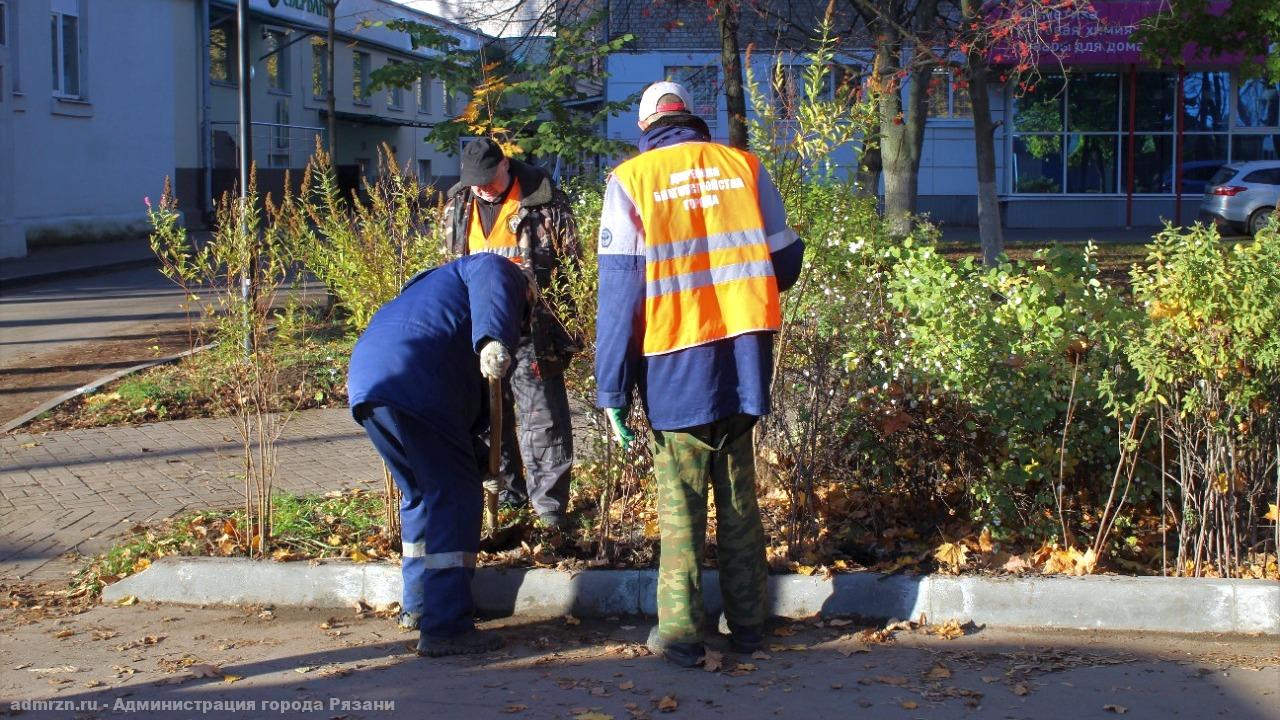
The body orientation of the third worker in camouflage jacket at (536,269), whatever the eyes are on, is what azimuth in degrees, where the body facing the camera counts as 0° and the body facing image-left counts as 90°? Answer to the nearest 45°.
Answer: approximately 45°

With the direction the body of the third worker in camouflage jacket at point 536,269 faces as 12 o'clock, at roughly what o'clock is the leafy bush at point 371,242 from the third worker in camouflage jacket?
The leafy bush is roughly at 3 o'clock from the third worker in camouflage jacket.

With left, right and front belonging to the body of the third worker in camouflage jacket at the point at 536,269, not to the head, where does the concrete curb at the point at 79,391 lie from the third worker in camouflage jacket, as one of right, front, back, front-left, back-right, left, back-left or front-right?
right

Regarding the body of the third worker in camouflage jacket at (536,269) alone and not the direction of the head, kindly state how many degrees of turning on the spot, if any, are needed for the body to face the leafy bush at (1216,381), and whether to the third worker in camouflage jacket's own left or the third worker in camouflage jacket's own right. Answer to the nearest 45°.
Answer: approximately 90° to the third worker in camouflage jacket's own left

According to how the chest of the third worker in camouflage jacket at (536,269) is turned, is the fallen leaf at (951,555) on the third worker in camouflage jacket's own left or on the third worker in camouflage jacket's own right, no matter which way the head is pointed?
on the third worker in camouflage jacket's own left

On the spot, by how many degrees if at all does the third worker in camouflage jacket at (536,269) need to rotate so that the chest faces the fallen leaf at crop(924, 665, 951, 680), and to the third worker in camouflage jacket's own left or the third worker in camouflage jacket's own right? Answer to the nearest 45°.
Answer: approximately 90° to the third worker in camouflage jacket's own left

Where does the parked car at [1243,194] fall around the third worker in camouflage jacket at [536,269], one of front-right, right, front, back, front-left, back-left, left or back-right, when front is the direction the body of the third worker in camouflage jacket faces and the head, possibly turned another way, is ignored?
back

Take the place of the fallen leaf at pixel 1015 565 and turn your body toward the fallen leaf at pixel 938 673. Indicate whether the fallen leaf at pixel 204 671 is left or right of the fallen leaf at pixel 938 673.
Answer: right

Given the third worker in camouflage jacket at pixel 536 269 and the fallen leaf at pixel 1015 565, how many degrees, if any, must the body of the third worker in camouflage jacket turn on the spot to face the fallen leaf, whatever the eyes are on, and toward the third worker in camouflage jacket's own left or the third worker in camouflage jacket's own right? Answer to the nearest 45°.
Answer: approximately 90° to the third worker in camouflage jacket's own left

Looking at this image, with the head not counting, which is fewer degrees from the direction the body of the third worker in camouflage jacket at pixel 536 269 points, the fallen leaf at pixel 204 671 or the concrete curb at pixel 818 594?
the fallen leaf

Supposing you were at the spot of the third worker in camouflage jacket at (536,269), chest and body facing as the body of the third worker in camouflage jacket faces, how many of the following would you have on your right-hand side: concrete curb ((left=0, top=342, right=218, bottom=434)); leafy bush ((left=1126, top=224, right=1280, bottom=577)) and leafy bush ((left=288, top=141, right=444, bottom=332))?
2

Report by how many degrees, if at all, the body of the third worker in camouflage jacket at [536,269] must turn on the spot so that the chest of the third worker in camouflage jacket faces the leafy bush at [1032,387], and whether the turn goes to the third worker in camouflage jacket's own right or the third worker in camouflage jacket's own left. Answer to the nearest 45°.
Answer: approximately 135° to the third worker in camouflage jacket's own left

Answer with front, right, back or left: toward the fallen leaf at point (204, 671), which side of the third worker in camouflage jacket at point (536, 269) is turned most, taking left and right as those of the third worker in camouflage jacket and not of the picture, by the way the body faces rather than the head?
front

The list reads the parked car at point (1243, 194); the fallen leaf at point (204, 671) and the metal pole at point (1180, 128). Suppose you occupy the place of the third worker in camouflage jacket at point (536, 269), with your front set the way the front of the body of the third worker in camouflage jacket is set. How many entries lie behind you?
2
